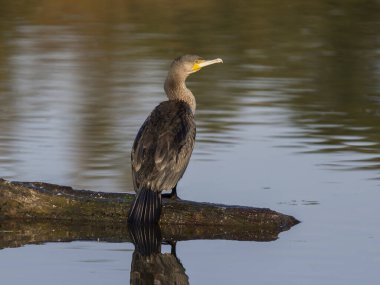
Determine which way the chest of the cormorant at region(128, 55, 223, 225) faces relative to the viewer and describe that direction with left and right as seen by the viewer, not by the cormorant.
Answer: facing away from the viewer and to the right of the viewer
